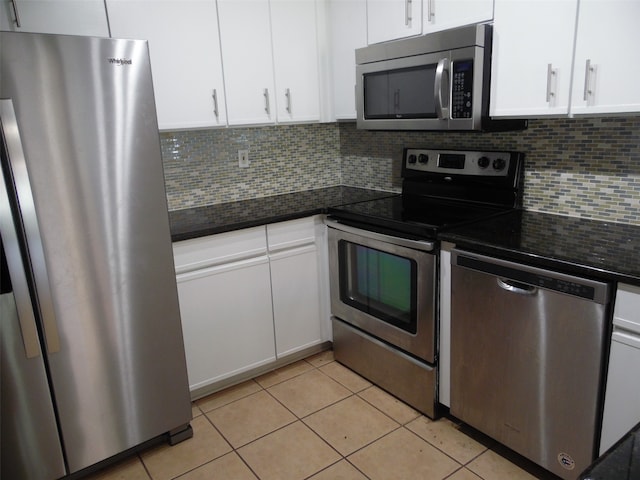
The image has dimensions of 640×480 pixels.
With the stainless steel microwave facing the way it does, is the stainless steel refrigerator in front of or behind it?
in front

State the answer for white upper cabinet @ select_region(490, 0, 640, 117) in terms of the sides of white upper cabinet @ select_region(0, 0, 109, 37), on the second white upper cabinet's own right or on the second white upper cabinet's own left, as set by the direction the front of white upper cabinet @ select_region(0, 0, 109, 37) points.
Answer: on the second white upper cabinet's own left

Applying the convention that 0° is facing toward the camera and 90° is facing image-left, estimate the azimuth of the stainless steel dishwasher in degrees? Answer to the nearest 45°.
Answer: approximately 45°

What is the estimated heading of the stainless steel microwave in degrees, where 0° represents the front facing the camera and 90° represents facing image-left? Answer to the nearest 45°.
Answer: approximately 45°

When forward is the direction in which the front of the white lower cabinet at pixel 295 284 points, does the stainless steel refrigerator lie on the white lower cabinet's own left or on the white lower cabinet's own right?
on the white lower cabinet's own right

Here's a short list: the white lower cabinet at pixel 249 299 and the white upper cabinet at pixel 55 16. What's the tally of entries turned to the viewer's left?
0

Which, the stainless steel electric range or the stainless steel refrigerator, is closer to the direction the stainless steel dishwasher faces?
the stainless steel refrigerator

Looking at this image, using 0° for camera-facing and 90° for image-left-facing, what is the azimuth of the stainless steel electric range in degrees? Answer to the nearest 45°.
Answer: approximately 45°
